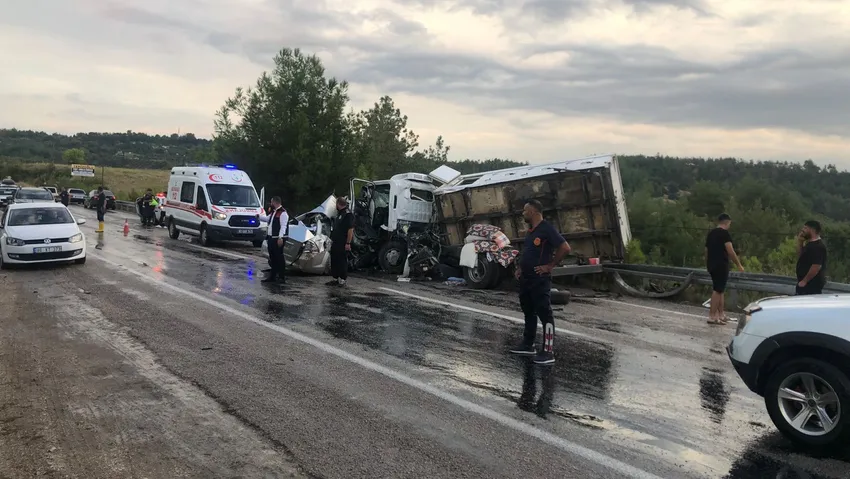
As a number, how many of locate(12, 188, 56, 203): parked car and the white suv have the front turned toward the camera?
1

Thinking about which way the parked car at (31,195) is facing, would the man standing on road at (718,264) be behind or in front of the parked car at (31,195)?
in front

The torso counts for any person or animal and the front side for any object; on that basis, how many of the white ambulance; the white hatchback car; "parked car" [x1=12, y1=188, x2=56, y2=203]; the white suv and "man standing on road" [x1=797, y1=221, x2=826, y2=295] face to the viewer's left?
2

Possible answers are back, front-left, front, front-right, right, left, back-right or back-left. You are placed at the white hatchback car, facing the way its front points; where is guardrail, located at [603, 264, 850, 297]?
front-left

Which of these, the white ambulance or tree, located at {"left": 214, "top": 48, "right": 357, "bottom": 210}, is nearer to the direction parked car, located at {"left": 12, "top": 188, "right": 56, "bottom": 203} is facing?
the white ambulance

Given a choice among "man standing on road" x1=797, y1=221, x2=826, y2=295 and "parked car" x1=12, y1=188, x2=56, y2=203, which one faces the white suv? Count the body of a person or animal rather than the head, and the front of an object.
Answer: the parked car

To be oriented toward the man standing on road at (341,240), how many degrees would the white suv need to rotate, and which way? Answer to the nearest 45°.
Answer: approximately 45° to its right

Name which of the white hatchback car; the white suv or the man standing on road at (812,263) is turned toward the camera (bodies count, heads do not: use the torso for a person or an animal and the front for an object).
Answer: the white hatchback car

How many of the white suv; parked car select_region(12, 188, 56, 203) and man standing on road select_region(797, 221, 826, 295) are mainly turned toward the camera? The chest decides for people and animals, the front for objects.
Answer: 1

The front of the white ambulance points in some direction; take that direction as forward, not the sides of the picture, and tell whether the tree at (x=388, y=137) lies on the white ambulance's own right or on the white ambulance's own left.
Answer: on the white ambulance's own left

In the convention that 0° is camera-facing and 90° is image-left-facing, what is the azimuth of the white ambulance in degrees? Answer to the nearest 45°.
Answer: approximately 315°

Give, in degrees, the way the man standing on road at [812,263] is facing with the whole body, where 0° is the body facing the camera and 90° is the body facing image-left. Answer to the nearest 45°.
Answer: approximately 90°

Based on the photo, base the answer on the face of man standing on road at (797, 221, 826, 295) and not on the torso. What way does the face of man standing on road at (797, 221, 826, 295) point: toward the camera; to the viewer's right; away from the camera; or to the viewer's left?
to the viewer's left

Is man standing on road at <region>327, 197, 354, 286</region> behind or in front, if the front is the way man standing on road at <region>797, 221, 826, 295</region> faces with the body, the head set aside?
in front

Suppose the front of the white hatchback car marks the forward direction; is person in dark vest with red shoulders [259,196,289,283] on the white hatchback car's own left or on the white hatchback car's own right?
on the white hatchback car's own left

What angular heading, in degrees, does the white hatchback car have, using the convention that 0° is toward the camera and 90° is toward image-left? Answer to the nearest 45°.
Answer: approximately 0°

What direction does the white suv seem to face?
to the viewer's left
